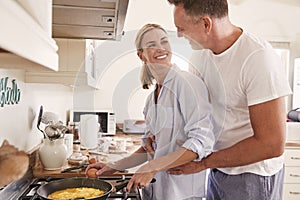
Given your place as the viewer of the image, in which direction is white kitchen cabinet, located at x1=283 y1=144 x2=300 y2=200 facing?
facing the viewer

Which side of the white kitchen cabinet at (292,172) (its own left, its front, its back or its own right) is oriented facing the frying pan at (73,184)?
front

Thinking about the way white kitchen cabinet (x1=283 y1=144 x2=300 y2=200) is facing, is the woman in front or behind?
in front

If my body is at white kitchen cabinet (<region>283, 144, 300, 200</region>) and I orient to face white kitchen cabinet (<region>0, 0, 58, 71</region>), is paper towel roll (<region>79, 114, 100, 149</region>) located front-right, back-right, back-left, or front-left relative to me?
front-right

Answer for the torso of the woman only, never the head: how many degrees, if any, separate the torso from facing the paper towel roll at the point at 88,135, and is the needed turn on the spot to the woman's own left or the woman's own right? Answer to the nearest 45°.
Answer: approximately 90° to the woman's own right

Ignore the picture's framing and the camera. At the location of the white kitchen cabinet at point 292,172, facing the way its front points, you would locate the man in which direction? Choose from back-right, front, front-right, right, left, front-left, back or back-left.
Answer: front

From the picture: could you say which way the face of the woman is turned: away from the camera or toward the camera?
toward the camera

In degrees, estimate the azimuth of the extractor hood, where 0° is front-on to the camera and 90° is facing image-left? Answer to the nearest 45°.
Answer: approximately 270°

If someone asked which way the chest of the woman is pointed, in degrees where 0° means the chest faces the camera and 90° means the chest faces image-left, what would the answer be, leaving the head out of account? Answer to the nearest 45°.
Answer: approximately 45°

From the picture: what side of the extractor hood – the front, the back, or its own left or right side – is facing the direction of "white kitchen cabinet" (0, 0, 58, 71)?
right

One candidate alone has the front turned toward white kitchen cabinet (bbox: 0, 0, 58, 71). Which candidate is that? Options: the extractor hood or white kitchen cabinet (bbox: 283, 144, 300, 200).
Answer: white kitchen cabinet (bbox: 283, 144, 300, 200)

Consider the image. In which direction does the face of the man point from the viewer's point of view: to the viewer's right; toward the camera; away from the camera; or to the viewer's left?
to the viewer's left

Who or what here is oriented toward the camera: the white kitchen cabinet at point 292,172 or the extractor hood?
the white kitchen cabinet
